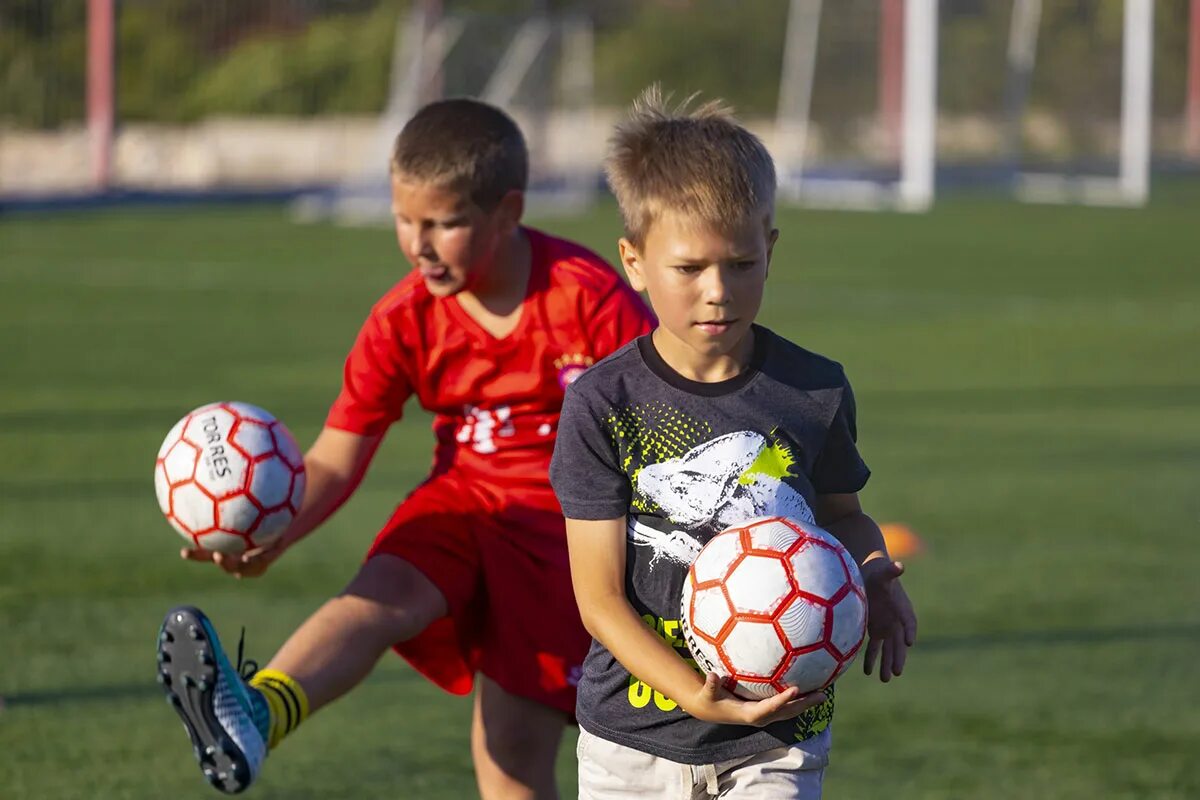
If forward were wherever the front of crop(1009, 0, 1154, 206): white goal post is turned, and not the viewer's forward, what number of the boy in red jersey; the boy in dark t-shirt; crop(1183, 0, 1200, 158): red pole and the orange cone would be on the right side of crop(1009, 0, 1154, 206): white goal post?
3

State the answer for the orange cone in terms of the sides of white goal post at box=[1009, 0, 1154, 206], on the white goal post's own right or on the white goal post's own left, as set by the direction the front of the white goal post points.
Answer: on the white goal post's own right

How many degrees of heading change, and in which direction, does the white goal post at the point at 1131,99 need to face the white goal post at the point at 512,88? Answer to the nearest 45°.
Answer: approximately 135° to its right

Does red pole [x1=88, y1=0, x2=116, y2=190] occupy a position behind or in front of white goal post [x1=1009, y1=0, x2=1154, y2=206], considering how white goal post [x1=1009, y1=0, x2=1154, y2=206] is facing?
behind

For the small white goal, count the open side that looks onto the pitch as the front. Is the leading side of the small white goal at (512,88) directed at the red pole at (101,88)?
no

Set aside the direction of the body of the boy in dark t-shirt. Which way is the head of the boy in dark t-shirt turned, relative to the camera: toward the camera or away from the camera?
toward the camera

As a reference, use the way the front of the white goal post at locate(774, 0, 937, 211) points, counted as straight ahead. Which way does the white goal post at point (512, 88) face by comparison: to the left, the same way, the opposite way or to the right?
the same way
